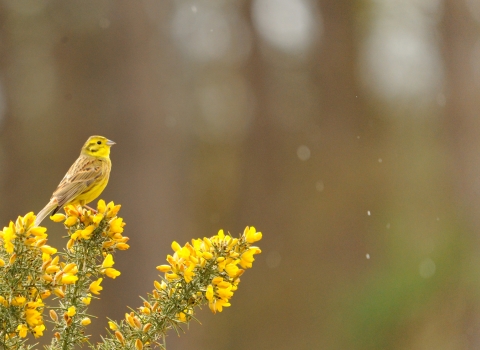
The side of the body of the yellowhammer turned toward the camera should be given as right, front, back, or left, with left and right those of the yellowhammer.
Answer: right
